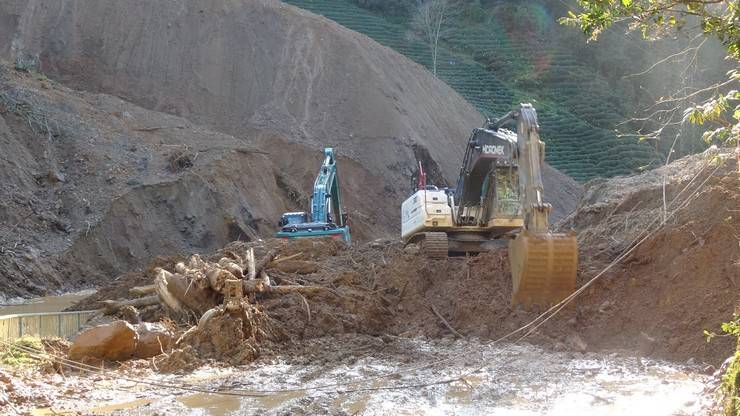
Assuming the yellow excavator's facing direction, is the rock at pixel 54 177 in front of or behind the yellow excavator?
behind

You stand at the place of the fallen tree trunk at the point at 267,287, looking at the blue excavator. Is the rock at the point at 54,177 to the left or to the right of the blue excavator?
left

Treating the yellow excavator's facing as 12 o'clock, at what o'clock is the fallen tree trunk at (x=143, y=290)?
The fallen tree trunk is roughly at 4 o'clock from the yellow excavator.

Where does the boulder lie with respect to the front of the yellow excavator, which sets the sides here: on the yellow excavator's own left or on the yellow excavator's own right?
on the yellow excavator's own right

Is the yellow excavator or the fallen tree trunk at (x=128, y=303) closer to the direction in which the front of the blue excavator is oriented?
the yellow excavator

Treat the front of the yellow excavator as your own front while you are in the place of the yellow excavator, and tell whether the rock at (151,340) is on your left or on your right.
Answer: on your right

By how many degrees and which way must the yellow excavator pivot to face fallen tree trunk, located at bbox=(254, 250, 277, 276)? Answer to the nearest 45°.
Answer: approximately 90° to its right

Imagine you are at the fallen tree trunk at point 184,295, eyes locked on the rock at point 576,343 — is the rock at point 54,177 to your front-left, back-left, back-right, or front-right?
back-left

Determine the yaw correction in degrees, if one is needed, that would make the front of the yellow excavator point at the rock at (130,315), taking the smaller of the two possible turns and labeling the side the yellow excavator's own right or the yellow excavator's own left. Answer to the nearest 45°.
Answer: approximately 90° to the yellow excavator's own right

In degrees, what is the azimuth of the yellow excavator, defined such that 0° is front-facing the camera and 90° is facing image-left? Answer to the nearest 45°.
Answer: approximately 315°
